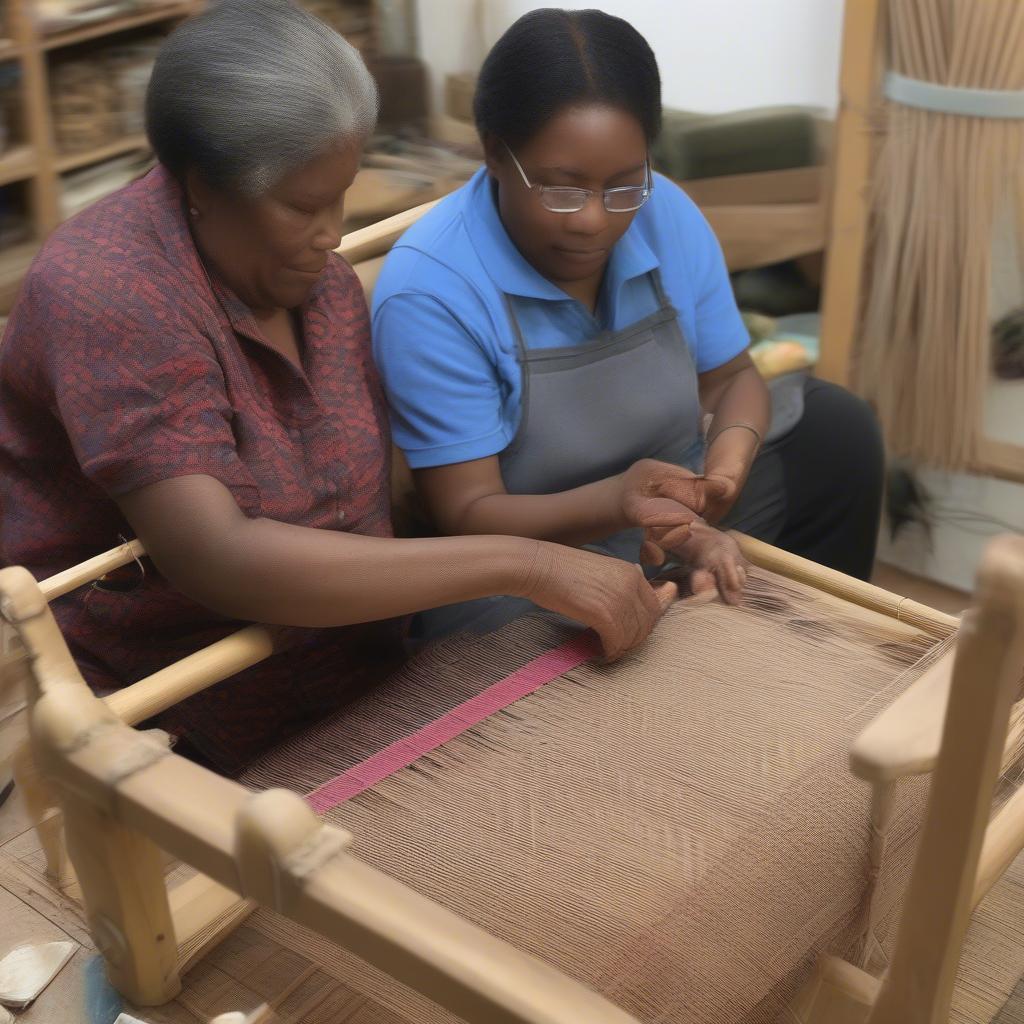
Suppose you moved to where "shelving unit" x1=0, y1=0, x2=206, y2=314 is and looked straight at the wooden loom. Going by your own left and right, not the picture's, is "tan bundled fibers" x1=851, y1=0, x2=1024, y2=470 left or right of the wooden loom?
left

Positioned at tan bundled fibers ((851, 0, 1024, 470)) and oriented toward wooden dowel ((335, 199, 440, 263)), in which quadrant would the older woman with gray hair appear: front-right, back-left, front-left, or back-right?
front-left

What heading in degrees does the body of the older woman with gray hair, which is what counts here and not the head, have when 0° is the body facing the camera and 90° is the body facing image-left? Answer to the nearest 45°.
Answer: approximately 315°

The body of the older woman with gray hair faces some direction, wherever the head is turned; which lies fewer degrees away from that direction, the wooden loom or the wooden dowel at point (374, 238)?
the wooden loom

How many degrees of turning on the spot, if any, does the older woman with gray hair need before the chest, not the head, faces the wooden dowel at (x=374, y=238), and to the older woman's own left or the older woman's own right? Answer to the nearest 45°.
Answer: approximately 135° to the older woman's own left

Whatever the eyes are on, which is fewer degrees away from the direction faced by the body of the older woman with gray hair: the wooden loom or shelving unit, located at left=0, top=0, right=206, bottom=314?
the wooden loom

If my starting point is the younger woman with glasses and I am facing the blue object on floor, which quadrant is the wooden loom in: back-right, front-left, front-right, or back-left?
front-left

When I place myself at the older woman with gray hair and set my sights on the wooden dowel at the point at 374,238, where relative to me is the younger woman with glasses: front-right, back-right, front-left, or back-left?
front-right

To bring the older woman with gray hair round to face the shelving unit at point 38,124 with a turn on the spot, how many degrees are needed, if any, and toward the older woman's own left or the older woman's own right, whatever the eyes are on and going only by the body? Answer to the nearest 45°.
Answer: approximately 135° to the older woman's own left

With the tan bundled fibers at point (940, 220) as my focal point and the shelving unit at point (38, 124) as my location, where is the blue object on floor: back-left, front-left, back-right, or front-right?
front-right

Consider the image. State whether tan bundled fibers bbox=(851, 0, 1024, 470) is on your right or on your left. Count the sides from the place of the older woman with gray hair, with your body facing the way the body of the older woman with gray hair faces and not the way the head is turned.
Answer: on your left

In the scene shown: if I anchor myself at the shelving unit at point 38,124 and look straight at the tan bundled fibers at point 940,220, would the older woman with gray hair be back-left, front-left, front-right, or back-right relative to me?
front-right
